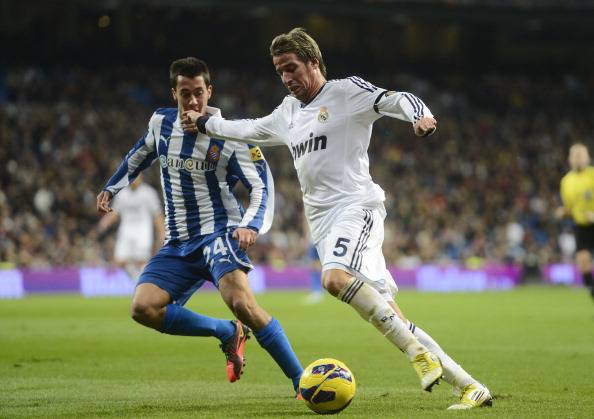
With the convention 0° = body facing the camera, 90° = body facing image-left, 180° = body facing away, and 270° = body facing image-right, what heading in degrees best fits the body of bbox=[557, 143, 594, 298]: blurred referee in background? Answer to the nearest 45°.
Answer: approximately 0°
